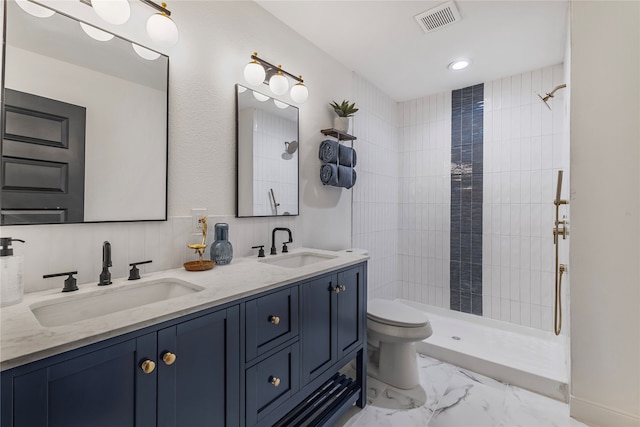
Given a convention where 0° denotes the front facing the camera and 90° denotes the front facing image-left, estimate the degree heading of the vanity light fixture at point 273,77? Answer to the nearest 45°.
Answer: approximately 315°

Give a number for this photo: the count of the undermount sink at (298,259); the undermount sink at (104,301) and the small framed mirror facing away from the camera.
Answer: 0

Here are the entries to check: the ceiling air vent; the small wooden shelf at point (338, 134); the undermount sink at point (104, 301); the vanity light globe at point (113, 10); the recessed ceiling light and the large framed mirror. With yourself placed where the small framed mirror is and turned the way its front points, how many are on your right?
3

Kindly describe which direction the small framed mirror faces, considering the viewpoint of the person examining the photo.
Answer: facing the viewer and to the right of the viewer

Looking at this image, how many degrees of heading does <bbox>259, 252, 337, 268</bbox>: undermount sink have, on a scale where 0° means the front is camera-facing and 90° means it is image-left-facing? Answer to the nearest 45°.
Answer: approximately 315°

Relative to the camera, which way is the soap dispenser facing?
to the viewer's right
